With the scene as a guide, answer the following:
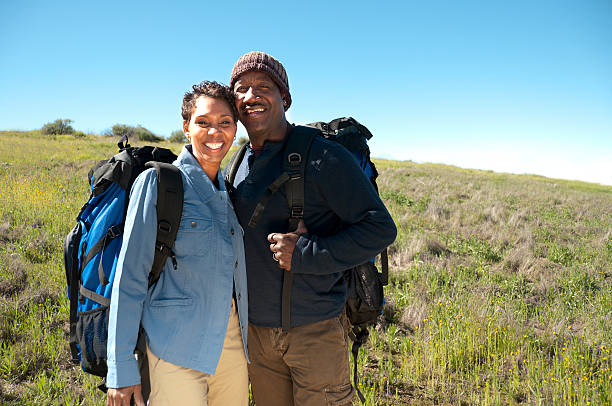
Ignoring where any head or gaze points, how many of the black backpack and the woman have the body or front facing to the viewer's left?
0

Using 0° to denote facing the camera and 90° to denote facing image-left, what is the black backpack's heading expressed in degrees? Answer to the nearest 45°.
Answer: approximately 225°

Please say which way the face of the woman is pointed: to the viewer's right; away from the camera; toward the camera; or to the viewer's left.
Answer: toward the camera

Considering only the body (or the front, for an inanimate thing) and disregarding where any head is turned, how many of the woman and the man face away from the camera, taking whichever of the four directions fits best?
0

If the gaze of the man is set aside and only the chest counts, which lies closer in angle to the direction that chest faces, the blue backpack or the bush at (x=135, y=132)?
the blue backpack

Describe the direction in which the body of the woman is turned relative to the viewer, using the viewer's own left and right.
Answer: facing the viewer and to the right of the viewer

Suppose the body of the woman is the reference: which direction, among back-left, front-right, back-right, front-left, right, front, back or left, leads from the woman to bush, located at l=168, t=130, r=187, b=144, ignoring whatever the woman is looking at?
back-left

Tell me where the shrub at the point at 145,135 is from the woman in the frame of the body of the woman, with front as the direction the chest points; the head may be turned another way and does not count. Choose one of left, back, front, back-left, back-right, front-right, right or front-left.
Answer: back-left
